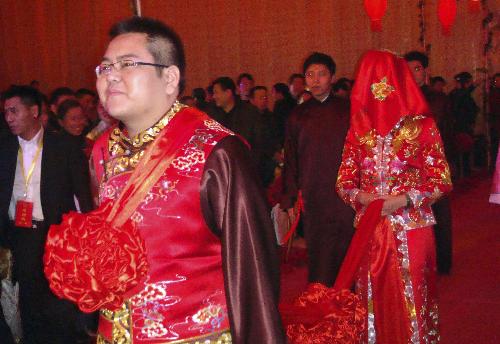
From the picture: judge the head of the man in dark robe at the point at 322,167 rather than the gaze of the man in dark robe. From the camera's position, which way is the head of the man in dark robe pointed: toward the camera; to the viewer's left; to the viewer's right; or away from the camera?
toward the camera

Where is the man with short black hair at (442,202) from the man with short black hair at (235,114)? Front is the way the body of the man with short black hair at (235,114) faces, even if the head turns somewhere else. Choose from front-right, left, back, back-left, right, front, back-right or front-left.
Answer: left

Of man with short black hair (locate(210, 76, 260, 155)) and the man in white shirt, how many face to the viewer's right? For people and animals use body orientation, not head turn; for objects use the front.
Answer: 0

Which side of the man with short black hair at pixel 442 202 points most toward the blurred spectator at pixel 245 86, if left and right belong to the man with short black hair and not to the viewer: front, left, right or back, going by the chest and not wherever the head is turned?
right

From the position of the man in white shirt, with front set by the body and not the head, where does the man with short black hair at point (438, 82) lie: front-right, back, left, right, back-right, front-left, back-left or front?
back

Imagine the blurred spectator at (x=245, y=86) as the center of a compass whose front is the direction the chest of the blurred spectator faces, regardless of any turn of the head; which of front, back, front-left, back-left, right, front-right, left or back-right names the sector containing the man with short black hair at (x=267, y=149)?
front-left

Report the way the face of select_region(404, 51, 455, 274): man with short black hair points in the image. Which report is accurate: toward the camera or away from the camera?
toward the camera

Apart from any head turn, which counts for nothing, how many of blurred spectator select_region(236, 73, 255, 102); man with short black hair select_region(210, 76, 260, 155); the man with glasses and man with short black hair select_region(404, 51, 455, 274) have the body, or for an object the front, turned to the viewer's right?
0

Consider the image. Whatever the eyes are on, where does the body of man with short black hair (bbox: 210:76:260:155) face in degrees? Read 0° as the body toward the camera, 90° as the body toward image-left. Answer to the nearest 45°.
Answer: approximately 45°
